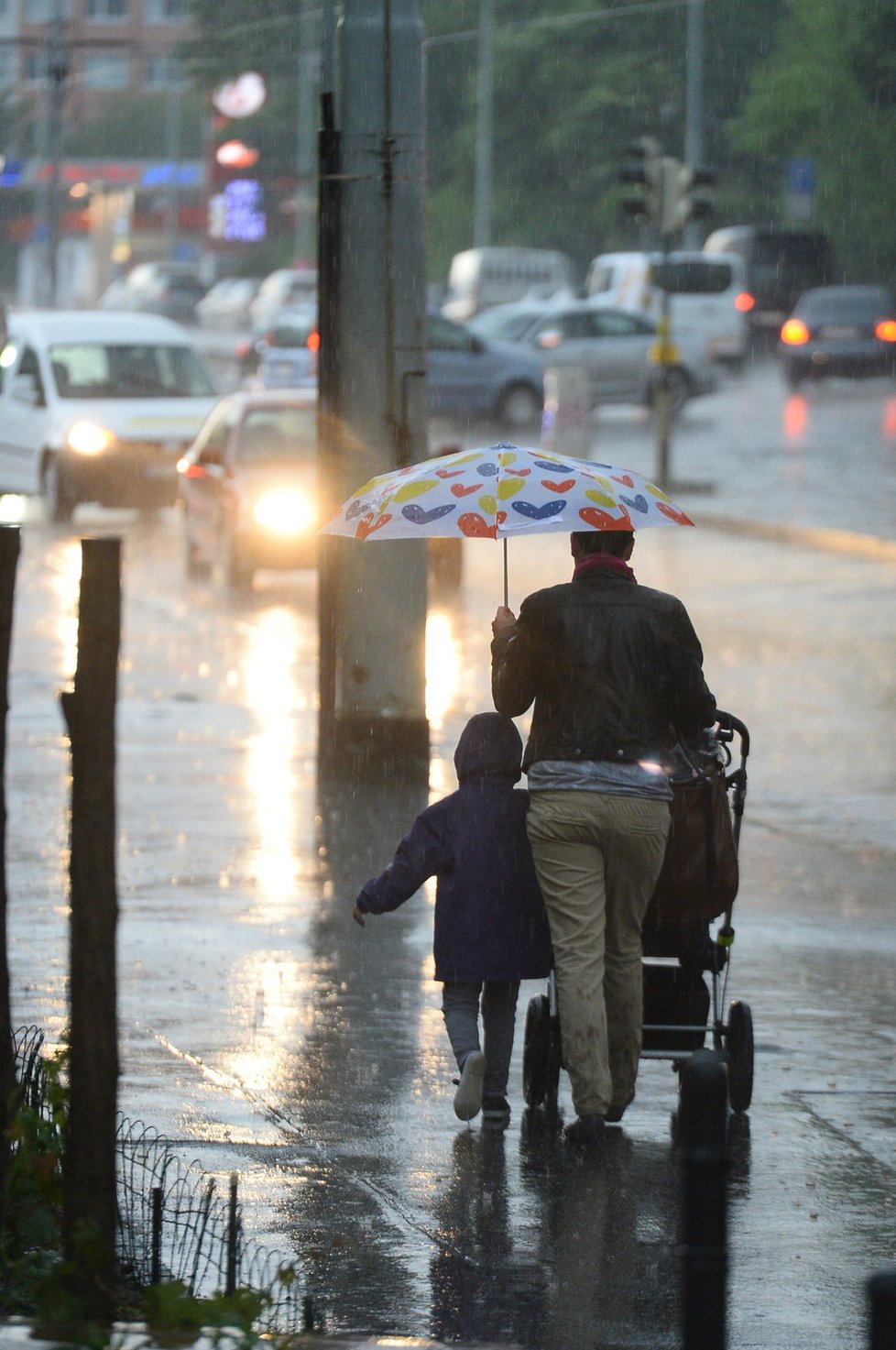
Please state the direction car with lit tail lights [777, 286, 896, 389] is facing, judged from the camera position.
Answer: facing away from the viewer

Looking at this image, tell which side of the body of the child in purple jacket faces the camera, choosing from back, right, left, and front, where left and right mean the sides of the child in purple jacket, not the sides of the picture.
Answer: back

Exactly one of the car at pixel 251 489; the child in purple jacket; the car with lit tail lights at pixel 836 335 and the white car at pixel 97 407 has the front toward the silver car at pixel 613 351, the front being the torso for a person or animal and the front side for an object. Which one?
the child in purple jacket

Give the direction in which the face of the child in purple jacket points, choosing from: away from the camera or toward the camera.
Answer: away from the camera

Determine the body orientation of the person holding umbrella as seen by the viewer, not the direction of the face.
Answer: away from the camera

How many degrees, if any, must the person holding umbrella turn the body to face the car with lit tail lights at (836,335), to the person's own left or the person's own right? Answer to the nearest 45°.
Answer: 0° — they already face it

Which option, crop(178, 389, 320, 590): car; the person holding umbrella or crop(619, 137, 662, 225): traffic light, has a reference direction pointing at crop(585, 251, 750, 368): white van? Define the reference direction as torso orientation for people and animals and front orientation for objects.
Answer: the person holding umbrella

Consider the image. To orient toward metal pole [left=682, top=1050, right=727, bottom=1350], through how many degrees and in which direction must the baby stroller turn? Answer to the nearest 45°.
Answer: approximately 180°

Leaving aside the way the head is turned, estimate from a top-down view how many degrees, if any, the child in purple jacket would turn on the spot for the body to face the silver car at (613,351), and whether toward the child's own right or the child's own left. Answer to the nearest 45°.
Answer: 0° — they already face it

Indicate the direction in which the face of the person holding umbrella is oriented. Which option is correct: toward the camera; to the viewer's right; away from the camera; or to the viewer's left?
away from the camera
